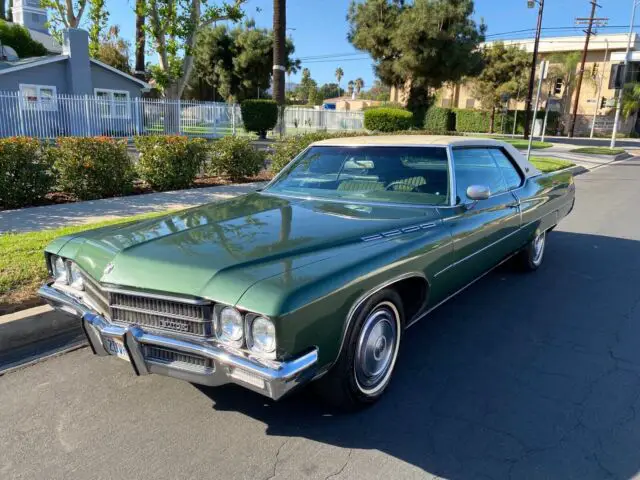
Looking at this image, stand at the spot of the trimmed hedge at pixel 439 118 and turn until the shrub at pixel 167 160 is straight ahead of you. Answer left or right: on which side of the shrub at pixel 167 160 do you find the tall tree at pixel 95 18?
right

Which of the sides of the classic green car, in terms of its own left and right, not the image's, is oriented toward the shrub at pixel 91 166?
right

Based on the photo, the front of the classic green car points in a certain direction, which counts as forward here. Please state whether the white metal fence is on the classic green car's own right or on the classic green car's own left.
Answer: on the classic green car's own right

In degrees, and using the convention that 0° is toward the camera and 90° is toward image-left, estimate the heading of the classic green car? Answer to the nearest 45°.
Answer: approximately 45°

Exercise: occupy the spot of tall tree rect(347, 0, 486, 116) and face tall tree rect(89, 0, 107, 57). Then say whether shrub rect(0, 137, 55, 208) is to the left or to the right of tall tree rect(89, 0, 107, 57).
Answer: left

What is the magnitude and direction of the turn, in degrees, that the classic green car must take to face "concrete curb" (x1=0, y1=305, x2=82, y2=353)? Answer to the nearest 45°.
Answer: approximately 45° to its right

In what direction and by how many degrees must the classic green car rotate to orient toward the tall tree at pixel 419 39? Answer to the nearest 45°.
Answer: approximately 135° to its right

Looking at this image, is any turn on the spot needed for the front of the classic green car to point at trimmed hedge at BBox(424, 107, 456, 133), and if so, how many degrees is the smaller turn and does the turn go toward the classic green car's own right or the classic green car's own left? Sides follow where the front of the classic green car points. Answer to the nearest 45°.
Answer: approximately 135° to the classic green car's own right

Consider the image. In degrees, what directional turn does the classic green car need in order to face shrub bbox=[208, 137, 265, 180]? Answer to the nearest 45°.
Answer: approximately 135° to its right
